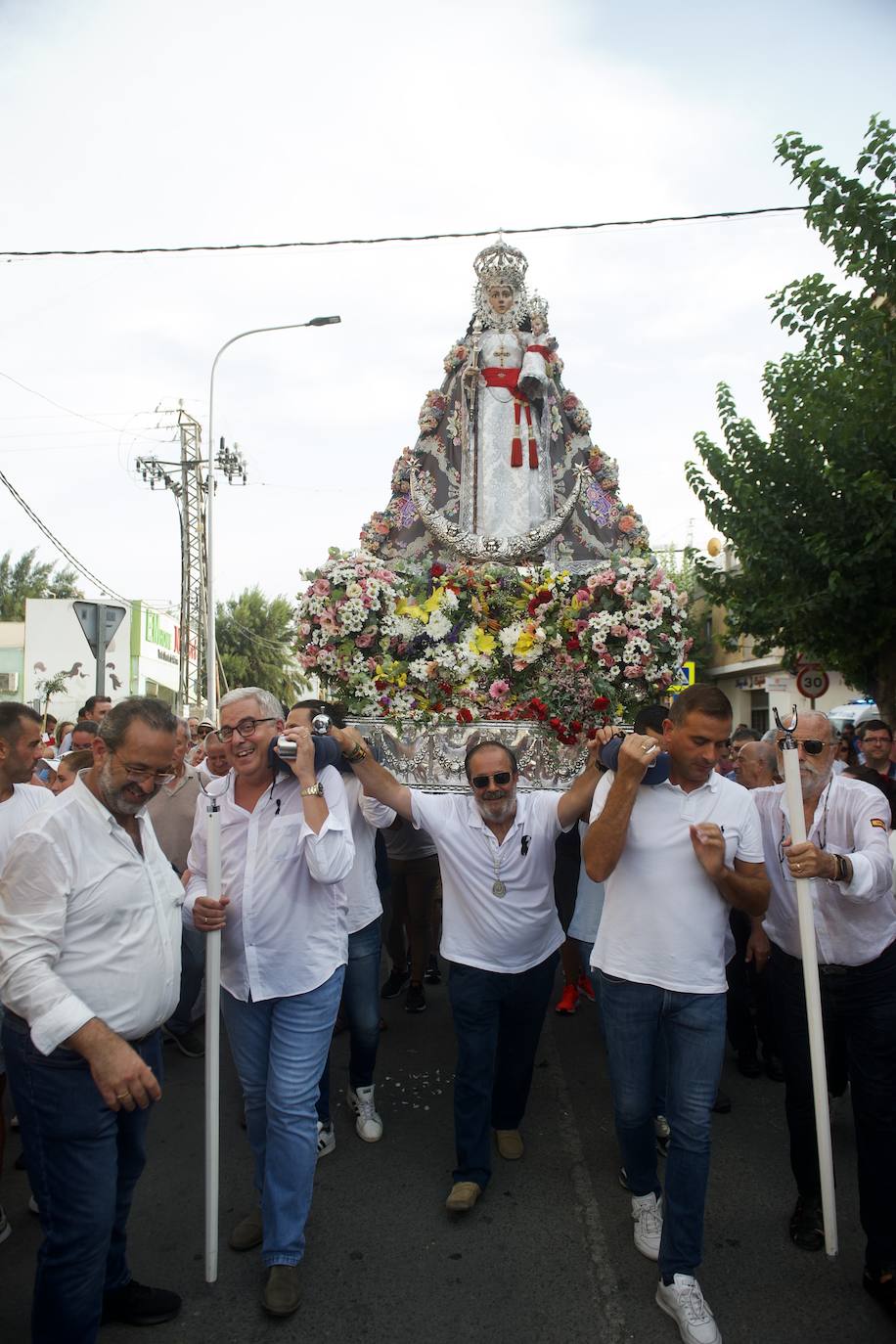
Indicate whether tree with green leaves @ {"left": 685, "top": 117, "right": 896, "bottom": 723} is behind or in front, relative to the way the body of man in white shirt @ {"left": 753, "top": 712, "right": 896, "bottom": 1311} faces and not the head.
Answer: behind

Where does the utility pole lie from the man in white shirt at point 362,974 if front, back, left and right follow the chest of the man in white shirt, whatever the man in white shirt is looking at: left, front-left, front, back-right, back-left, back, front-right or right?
back

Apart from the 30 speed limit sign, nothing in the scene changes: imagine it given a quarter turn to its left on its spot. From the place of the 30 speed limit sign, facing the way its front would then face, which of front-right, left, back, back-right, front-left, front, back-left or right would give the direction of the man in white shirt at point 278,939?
right

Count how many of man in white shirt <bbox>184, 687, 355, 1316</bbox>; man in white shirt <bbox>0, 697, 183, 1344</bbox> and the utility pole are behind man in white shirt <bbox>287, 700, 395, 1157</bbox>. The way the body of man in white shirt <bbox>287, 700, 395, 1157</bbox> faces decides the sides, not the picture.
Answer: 1

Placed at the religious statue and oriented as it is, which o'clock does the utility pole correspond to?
The utility pole is roughly at 5 o'clock from the religious statue.

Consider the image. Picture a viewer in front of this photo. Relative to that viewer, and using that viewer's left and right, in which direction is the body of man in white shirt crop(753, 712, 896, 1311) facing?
facing the viewer

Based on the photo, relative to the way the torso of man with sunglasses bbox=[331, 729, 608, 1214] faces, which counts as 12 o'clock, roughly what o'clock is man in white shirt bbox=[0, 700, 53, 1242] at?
The man in white shirt is roughly at 3 o'clock from the man with sunglasses.

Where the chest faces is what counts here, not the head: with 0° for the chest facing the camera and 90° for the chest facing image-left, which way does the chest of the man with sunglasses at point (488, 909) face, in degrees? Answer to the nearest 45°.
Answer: approximately 0°

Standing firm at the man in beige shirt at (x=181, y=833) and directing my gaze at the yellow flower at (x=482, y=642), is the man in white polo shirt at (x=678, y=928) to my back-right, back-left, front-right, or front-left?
front-right

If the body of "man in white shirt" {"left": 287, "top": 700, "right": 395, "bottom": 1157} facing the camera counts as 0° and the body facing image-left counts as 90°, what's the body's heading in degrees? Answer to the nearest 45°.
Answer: approximately 0°

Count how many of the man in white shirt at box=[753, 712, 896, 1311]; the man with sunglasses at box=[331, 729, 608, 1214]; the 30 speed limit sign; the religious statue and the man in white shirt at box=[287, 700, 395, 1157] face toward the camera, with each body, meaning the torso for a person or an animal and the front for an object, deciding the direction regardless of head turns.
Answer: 5

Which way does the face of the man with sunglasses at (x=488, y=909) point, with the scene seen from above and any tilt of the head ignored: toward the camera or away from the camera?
toward the camera

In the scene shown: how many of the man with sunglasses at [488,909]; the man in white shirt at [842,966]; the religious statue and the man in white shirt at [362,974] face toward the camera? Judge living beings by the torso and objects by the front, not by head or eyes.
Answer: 4

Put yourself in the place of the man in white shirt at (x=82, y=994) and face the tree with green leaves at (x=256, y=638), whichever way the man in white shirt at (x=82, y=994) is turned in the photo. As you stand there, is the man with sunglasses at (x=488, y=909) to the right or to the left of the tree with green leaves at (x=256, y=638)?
right

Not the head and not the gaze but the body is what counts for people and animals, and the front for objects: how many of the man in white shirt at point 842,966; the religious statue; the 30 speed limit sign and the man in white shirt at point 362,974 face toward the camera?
4

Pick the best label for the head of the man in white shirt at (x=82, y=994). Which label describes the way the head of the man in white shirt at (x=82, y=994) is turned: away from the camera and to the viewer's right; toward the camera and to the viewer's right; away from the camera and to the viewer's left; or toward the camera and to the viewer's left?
toward the camera and to the viewer's right
